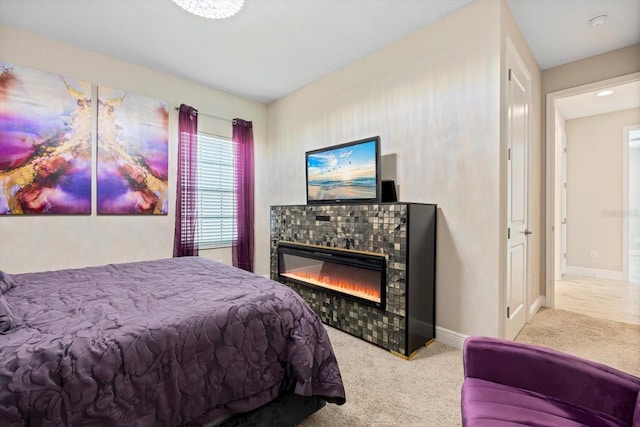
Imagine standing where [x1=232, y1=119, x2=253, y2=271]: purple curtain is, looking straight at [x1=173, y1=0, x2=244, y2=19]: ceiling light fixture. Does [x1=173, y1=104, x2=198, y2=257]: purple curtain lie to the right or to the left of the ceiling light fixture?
right

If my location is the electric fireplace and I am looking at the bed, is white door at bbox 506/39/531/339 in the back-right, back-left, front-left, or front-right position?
back-left

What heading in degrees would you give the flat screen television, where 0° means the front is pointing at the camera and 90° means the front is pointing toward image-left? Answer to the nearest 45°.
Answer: approximately 45°

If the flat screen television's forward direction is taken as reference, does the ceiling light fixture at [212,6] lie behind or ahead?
ahead

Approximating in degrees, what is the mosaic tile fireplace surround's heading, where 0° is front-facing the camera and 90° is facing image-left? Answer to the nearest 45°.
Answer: approximately 45°

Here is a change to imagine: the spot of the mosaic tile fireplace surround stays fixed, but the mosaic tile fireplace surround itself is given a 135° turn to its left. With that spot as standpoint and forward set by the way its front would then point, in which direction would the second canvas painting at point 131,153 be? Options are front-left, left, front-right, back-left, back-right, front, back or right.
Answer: back

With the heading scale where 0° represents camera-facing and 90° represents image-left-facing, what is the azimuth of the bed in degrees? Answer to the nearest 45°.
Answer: approximately 270°

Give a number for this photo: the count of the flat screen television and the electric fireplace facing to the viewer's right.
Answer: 0

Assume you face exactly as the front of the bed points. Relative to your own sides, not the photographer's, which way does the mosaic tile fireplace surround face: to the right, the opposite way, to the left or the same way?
the opposite way

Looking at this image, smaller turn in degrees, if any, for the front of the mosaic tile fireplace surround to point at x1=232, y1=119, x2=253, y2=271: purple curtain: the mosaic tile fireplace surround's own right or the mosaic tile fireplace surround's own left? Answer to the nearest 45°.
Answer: approximately 90° to the mosaic tile fireplace surround's own right

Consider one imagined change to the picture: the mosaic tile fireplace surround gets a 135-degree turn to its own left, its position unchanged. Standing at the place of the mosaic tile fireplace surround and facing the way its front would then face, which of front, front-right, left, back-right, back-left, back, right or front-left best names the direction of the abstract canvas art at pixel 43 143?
back

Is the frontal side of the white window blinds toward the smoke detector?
yes

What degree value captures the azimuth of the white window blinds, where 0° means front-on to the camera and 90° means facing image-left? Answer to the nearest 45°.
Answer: approximately 315°
